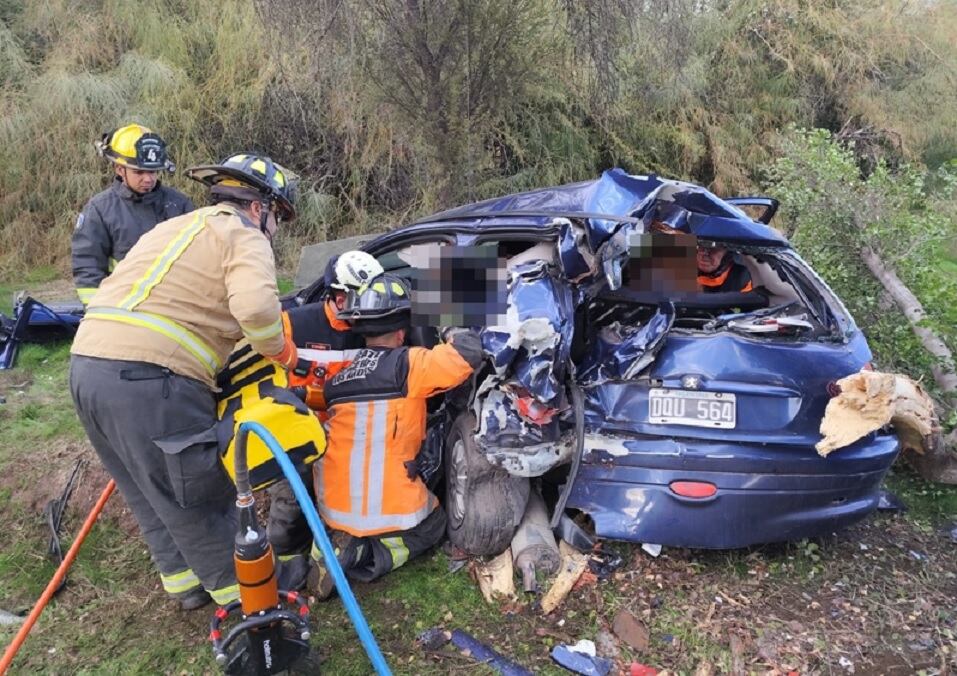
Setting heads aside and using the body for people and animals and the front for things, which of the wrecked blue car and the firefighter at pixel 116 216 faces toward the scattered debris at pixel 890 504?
the firefighter

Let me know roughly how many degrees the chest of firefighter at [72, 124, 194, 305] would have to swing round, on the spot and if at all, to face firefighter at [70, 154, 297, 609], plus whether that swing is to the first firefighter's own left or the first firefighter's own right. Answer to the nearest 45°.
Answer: approximately 45° to the first firefighter's own right

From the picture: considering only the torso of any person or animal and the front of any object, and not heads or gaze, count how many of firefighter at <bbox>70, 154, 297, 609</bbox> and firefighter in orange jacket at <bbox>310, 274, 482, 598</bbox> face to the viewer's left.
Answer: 0

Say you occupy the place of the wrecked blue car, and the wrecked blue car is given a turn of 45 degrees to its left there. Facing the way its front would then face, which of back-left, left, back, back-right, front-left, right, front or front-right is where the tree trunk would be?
back-right

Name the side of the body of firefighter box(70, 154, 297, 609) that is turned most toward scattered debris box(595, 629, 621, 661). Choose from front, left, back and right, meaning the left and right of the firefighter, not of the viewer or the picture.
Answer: right

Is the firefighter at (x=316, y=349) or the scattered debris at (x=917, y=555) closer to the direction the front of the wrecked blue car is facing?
the firefighter

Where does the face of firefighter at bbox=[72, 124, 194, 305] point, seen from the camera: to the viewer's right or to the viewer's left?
to the viewer's right

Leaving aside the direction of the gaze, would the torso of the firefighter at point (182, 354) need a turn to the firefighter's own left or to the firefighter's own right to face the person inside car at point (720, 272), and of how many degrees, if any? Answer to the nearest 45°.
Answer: approximately 45° to the firefighter's own right

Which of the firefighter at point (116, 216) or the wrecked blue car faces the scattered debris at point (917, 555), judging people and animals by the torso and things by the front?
the firefighter

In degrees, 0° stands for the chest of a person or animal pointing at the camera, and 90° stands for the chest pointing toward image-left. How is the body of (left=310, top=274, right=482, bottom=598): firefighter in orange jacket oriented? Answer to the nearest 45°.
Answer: approximately 225°

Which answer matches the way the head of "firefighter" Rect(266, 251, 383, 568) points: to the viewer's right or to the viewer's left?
to the viewer's right

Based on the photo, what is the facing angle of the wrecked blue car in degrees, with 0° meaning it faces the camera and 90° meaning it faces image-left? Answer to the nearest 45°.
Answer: approximately 135°
